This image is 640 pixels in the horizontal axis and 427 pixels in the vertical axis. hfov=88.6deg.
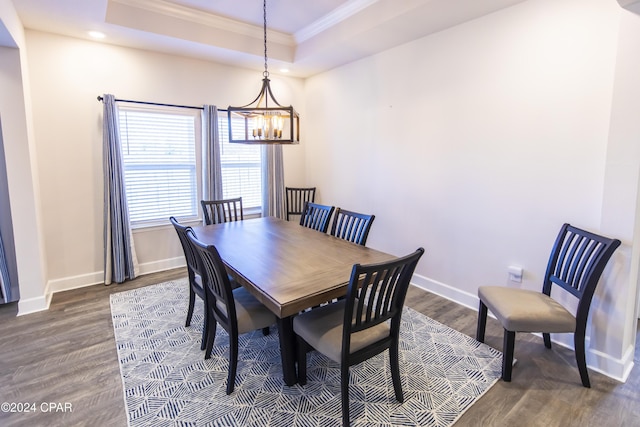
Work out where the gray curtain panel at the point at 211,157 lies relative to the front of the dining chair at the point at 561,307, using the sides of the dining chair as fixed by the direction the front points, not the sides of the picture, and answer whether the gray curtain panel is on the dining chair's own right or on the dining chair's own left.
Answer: on the dining chair's own right

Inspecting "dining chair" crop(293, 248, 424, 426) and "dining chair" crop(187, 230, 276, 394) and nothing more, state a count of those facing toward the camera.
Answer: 0

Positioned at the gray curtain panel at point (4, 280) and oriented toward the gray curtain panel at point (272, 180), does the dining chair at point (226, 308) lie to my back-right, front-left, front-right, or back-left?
front-right

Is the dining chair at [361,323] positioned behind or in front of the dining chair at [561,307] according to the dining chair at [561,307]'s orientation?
in front

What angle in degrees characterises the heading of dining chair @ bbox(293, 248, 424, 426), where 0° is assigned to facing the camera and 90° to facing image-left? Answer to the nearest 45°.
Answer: approximately 135°

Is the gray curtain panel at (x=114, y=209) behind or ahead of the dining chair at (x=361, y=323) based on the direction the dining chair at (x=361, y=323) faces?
ahead

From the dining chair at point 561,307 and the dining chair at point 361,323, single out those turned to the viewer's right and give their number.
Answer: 0

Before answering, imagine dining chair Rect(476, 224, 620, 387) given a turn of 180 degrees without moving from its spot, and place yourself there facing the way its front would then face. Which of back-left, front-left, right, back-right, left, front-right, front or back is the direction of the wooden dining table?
back

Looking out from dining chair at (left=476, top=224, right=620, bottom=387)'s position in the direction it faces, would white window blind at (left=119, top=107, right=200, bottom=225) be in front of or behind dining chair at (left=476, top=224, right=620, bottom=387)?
in front

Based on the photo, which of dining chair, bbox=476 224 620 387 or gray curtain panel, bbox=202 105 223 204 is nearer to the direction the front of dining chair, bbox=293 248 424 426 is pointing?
the gray curtain panel

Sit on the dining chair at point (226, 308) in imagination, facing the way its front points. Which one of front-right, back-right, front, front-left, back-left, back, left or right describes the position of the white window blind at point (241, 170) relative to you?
front-left

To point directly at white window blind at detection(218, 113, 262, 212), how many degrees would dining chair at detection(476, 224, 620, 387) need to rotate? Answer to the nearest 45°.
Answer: approximately 45° to its right

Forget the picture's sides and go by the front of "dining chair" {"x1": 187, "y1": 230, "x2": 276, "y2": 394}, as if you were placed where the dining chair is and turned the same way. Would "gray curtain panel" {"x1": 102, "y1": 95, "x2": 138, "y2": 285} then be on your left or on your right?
on your left

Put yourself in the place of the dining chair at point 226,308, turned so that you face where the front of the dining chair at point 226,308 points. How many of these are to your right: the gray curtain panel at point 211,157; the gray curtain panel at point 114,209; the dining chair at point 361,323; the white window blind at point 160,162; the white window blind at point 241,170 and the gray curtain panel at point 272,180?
1

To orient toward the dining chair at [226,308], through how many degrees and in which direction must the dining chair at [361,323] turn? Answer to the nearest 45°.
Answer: approximately 45° to its left

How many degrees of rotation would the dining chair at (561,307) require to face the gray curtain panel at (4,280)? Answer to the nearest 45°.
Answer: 0° — it already faces it

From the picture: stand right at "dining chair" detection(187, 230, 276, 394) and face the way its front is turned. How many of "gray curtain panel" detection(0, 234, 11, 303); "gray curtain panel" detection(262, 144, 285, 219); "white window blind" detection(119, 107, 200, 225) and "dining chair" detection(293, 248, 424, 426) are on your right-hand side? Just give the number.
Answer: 1

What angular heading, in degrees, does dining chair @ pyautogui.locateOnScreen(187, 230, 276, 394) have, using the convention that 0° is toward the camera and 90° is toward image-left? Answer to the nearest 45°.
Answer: approximately 225°

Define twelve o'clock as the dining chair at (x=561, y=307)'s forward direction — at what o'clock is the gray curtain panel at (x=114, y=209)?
The gray curtain panel is roughly at 1 o'clock from the dining chair.

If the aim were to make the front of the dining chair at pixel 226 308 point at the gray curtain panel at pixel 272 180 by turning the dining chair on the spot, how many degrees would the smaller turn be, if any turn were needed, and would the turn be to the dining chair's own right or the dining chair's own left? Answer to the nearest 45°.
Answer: approximately 45° to the dining chair's own left

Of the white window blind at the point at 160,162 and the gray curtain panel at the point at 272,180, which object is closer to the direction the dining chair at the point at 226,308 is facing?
the gray curtain panel
